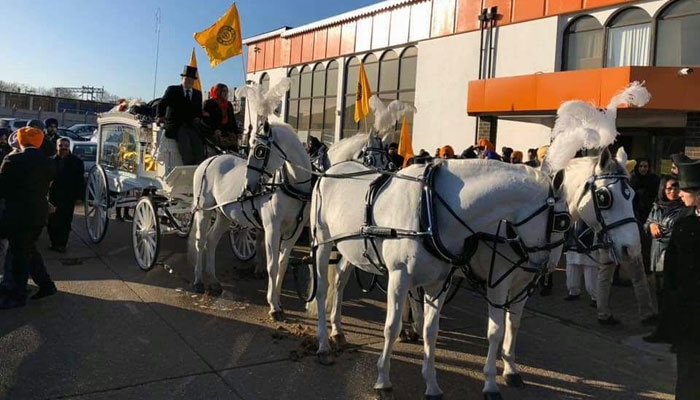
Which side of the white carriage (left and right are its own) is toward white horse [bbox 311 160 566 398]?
front

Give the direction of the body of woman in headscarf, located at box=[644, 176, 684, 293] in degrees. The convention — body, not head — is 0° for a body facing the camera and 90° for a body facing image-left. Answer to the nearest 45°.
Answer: approximately 45°

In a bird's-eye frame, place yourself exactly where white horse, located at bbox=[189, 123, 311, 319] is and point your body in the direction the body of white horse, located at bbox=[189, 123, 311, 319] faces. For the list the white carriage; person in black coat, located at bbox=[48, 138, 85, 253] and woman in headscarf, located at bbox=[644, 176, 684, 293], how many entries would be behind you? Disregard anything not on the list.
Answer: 2

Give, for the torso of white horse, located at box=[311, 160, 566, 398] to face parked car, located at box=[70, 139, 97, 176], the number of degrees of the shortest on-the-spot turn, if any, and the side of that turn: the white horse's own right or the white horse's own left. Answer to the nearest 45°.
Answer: approximately 180°

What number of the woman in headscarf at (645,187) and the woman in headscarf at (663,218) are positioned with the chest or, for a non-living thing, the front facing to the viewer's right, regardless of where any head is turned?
0

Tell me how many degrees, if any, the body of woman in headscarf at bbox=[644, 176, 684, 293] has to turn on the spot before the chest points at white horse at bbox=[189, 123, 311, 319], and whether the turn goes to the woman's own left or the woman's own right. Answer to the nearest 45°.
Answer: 0° — they already face it

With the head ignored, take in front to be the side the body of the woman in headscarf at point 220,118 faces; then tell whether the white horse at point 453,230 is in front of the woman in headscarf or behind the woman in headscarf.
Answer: in front

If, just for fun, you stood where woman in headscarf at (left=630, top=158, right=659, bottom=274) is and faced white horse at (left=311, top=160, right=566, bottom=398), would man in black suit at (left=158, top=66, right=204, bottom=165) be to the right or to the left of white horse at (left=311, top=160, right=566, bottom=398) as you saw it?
right

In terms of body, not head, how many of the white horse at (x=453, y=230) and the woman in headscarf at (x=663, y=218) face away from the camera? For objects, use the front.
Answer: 0

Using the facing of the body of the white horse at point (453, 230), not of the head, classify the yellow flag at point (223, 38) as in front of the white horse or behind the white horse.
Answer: behind

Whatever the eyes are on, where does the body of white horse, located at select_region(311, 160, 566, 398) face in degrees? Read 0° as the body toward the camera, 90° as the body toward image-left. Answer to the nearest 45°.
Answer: approximately 315°

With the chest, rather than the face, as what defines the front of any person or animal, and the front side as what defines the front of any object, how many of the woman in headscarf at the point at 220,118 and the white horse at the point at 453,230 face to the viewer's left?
0

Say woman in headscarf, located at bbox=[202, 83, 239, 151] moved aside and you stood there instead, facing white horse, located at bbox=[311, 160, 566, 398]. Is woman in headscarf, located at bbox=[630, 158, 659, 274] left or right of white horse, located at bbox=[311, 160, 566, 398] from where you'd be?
left
